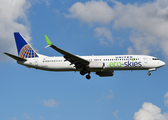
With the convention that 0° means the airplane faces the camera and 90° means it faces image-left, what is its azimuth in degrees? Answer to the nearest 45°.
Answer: approximately 270°
